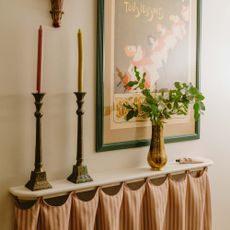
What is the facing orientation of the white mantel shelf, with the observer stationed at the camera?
facing the viewer and to the right of the viewer

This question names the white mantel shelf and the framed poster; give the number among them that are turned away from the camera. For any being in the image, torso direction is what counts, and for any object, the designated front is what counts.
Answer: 0

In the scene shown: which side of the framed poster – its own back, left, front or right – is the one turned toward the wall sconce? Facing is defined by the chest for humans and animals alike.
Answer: right

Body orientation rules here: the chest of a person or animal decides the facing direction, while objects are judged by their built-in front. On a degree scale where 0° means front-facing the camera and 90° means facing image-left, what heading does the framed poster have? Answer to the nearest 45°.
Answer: approximately 315°
